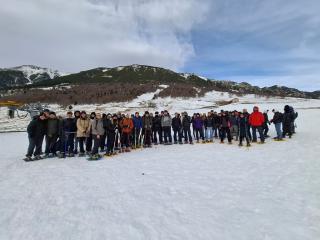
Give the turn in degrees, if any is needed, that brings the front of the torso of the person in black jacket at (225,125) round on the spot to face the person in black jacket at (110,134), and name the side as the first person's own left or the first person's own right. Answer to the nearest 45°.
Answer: approximately 45° to the first person's own right

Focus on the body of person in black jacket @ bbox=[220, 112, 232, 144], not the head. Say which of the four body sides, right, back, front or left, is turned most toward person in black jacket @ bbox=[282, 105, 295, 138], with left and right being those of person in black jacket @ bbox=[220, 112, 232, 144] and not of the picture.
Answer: left

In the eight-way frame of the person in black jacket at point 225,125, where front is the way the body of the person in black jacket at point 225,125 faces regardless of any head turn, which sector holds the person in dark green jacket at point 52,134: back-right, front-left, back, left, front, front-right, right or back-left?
front-right

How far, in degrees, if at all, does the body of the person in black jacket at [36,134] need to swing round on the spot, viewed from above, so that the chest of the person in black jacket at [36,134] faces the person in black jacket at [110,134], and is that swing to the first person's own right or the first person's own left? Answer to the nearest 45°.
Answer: approximately 45° to the first person's own left

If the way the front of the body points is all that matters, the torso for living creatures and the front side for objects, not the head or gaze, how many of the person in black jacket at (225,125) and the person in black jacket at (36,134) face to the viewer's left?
0

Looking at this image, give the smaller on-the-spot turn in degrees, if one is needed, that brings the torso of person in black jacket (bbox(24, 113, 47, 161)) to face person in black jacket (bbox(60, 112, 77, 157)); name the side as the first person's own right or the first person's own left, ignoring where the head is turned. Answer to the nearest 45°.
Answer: approximately 45° to the first person's own left

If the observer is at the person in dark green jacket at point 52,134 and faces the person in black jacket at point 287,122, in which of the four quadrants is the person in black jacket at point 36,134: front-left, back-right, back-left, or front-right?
back-right

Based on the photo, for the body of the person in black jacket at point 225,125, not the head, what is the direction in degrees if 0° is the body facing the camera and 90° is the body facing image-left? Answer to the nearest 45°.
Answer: approximately 0°
